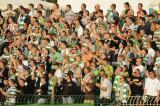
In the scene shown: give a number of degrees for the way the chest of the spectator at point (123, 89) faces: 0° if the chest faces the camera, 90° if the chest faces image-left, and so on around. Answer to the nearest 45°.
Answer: approximately 0°

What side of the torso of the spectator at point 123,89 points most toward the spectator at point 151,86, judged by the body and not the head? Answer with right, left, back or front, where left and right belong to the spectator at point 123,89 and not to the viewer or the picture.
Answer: left
